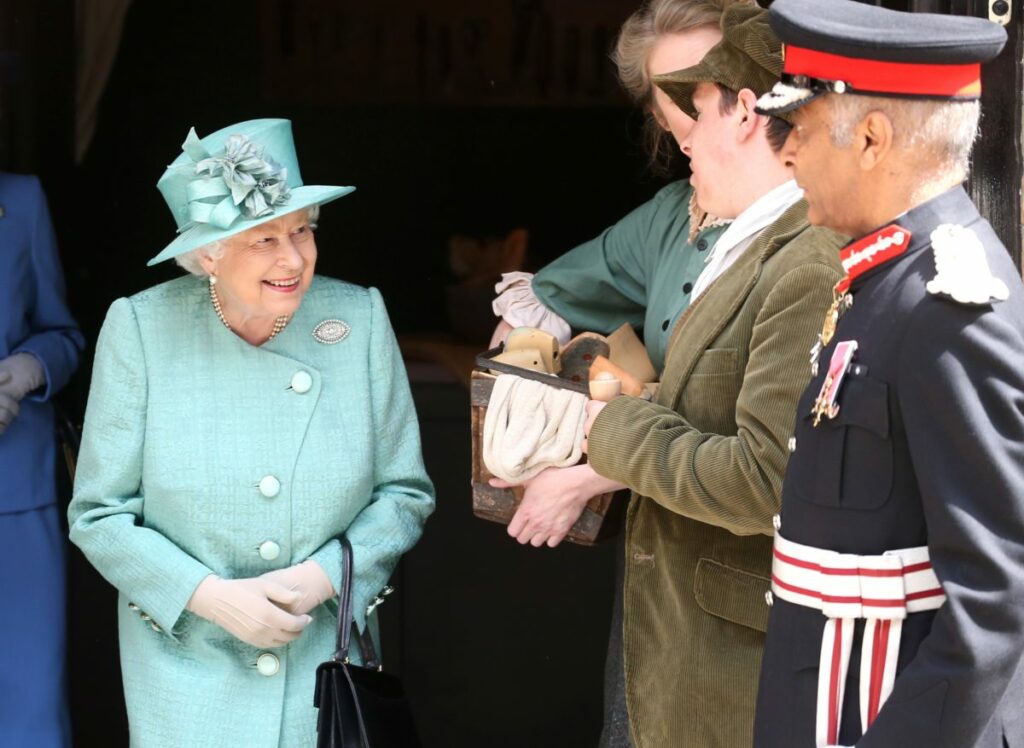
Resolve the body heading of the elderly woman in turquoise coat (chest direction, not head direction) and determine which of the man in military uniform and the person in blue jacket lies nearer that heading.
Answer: the man in military uniform

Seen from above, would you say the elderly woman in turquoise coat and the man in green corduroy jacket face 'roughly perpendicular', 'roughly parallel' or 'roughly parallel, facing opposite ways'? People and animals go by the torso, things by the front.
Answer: roughly perpendicular

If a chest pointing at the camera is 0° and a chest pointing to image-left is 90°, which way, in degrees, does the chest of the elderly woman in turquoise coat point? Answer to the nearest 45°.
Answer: approximately 0°

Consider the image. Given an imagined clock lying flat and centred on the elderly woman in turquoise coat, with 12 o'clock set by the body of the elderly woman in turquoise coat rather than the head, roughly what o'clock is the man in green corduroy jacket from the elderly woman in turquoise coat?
The man in green corduroy jacket is roughly at 10 o'clock from the elderly woman in turquoise coat.

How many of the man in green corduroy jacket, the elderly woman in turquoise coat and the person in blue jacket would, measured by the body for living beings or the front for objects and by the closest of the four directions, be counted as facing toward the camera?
2

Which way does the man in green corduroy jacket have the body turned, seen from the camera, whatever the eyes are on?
to the viewer's left

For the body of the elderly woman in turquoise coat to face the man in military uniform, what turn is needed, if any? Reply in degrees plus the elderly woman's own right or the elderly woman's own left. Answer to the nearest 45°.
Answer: approximately 45° to the elderly woman's own left
